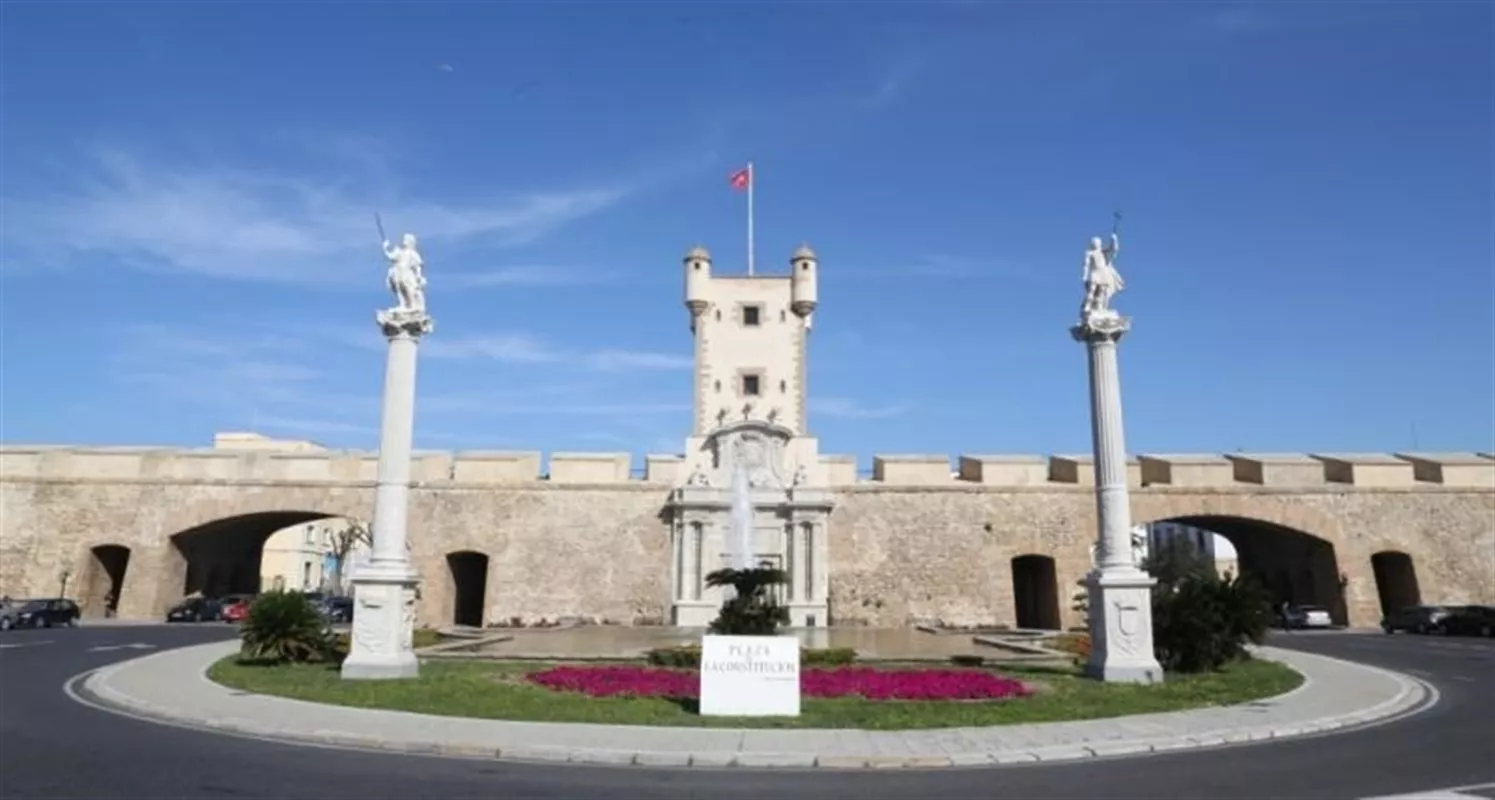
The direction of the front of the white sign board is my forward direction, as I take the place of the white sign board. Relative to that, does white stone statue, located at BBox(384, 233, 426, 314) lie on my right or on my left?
on my right

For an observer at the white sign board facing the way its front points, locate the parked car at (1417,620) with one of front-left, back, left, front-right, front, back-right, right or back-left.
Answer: back-left

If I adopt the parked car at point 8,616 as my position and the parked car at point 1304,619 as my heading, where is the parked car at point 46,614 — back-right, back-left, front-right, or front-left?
front-left

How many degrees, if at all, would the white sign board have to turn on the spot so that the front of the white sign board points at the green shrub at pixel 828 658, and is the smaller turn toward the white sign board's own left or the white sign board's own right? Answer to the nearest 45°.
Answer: approximately 180°

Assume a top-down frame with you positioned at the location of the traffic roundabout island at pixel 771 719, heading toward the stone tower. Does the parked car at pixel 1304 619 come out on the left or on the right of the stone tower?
right

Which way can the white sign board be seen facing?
toward the camera

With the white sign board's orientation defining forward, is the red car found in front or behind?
behind

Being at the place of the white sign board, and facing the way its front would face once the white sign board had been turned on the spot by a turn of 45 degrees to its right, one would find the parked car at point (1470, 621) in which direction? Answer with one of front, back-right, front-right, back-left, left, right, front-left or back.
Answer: back

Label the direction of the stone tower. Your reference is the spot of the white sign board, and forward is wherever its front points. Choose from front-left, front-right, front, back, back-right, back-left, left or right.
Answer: back

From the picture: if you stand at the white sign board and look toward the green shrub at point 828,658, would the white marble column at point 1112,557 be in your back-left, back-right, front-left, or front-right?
front-right

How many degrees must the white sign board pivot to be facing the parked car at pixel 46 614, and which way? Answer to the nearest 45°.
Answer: approximately 135° to its right

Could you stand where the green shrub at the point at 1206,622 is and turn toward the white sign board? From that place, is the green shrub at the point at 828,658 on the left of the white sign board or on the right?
right

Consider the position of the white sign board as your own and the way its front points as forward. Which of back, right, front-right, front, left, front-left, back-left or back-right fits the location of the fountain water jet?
back

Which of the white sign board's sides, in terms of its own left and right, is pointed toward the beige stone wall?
back

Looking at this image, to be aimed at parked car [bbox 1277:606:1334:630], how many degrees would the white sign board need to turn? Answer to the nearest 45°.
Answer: approximately 135° to its left

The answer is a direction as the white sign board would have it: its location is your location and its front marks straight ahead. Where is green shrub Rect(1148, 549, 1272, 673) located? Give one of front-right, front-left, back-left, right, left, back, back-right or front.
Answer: back-left

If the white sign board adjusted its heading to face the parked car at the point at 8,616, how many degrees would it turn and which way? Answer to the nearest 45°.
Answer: approximately 135° to its right
